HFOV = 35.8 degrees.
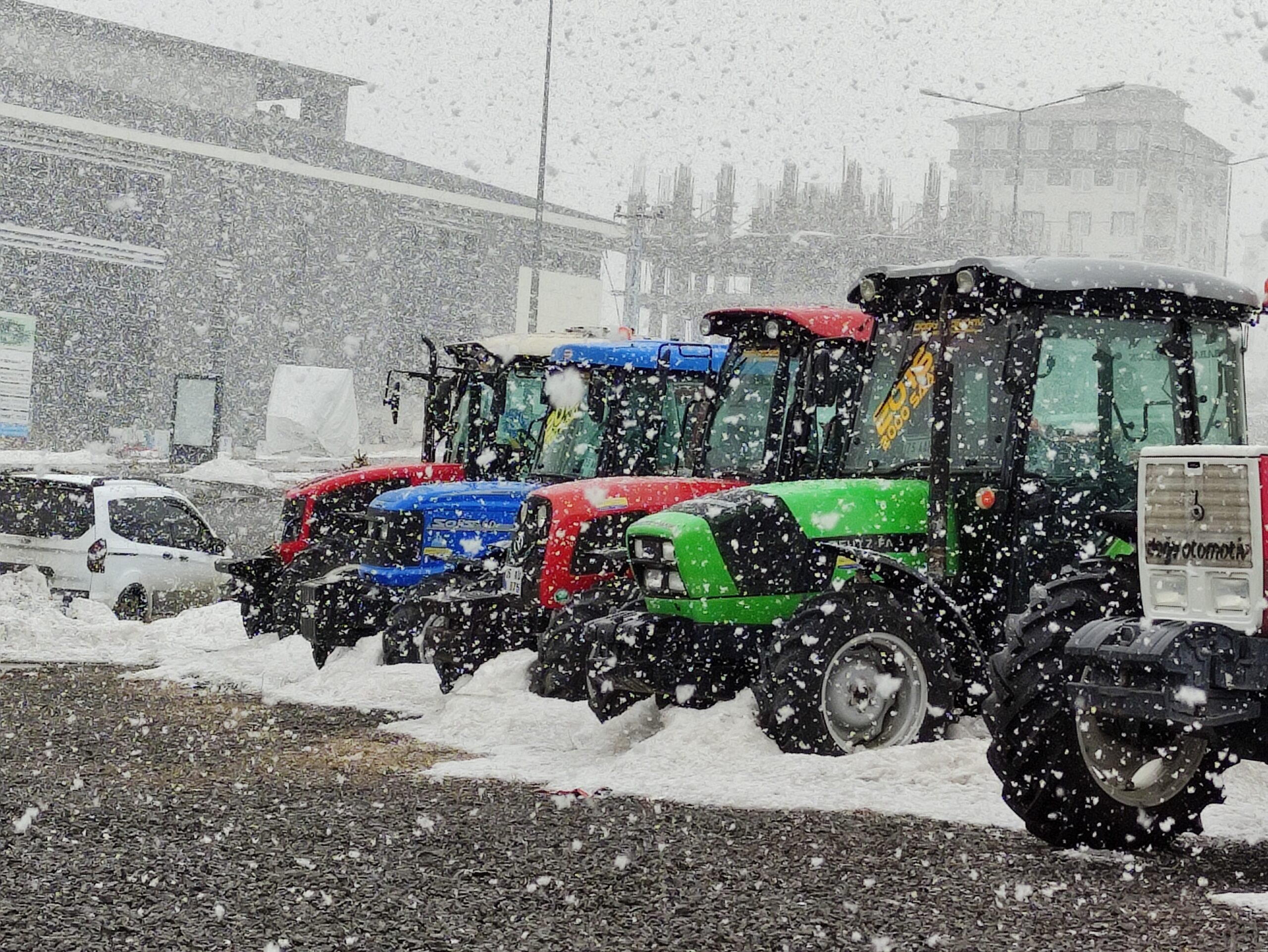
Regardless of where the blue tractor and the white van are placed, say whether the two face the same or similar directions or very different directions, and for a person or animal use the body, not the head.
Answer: very different directions

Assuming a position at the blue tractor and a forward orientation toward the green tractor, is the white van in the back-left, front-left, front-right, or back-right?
back-right

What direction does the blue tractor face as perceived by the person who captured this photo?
facing the viewer and to the left of the viewer

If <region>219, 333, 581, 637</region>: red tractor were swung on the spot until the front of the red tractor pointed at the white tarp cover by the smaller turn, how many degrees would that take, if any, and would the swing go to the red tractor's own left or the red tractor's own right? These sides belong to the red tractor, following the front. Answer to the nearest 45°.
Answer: approximately 135° to the red tractor's own right

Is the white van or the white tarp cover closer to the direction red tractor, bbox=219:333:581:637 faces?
the white van

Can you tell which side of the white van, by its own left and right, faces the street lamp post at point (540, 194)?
front

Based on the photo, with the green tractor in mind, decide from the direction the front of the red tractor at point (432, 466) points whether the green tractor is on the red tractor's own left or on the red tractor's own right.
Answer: on the red tractor's own left

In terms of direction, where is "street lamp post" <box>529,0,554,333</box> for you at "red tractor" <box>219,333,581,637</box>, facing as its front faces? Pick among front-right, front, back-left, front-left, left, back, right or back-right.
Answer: back-right

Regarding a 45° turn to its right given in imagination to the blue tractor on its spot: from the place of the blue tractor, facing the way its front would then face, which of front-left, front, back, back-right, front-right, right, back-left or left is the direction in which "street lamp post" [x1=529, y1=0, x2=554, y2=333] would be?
right

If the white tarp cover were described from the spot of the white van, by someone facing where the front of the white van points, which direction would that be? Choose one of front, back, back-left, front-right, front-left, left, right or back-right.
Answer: front-left

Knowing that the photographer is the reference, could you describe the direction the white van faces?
facing away from the viewer and to the right of the viewer

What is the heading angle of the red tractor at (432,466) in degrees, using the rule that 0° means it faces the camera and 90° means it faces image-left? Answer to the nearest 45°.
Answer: approximately 45°

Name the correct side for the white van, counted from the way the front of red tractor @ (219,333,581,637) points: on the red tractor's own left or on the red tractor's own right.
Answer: on the red tractor's own right

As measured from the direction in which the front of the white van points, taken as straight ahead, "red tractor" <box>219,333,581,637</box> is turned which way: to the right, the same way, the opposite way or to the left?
the opposite way
